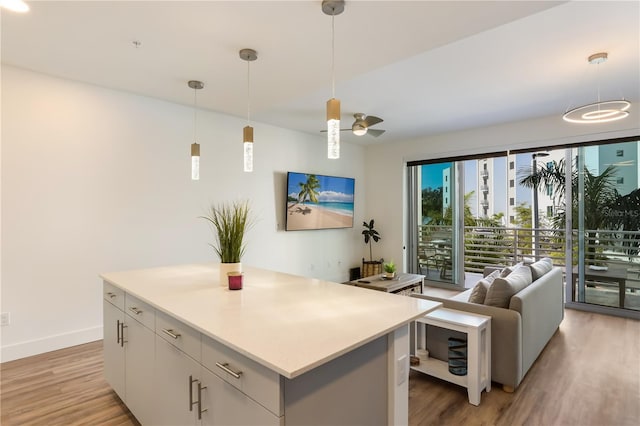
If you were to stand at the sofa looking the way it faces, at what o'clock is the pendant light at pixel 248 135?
The pendant light is roughly at 11 o'clock from the sofa.

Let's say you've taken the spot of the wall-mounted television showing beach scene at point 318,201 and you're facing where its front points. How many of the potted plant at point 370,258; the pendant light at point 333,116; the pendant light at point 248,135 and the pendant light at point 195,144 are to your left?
1

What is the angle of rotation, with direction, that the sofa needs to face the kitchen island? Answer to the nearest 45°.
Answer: approximately 45° to its left

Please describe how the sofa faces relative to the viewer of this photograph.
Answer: facing to the left of the viewer

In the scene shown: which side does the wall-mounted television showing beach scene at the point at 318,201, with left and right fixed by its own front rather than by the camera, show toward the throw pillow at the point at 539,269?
front

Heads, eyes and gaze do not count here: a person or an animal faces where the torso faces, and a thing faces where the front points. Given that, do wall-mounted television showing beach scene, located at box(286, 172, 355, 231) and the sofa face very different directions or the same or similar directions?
very different directions

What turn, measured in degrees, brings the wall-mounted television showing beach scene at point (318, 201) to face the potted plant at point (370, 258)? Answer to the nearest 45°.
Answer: approximately 90° to its left

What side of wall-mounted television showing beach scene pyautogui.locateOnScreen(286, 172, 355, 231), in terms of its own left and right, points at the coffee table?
front

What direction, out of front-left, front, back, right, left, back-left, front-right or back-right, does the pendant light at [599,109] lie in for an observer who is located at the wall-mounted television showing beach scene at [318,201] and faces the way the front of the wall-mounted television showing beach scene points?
front

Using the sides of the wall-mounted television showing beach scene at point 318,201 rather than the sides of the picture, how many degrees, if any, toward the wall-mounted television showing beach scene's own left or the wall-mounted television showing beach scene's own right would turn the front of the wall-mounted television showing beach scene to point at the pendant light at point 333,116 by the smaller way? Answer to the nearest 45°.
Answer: approximately 45° to the wall-mounted television showing beach scene's own right

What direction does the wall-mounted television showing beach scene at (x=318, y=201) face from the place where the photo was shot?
facing the viewer and to the right of the viewer

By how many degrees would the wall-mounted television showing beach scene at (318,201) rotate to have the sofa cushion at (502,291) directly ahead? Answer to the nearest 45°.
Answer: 0° — it already faces it

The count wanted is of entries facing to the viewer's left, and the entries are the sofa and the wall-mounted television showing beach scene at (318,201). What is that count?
1

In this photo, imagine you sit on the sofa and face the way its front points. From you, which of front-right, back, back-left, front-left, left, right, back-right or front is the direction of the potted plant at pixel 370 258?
front-right

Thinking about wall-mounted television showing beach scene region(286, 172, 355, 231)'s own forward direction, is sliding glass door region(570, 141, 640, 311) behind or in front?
in front

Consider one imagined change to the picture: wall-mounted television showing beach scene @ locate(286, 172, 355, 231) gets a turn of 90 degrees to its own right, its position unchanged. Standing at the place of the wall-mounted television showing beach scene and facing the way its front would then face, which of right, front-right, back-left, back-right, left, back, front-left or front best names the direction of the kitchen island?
front-left
